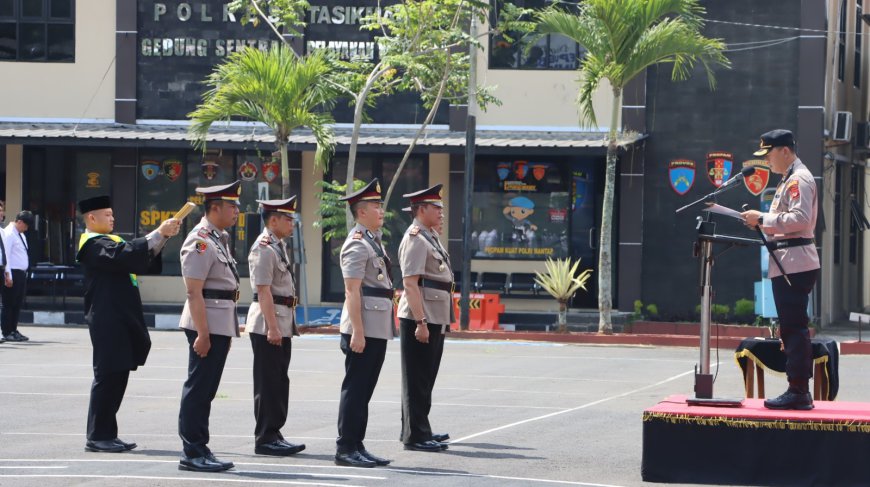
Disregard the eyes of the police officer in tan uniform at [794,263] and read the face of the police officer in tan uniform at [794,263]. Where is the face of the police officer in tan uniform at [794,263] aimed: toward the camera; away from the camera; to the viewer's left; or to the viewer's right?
to the viewer's left

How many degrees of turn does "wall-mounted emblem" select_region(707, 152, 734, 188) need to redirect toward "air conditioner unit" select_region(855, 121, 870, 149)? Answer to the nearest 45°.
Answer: approximately 135° to its left

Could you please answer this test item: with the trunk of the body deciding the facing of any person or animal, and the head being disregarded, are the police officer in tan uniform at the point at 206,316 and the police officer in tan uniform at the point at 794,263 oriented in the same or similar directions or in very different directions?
very different directions

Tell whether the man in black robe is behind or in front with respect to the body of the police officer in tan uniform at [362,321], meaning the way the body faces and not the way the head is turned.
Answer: behind

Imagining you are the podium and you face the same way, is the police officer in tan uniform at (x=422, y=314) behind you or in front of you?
in front

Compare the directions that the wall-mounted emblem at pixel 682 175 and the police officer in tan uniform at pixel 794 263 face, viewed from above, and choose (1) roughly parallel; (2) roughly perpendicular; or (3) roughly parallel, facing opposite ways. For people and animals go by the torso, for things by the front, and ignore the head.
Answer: roughly perpendicular

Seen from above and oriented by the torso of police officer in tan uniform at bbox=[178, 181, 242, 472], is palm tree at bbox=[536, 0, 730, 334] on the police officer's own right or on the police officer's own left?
on the police officer's own left

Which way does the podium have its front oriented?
to the viewer's left

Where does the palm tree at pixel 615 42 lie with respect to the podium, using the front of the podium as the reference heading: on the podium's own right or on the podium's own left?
on the podium's own right

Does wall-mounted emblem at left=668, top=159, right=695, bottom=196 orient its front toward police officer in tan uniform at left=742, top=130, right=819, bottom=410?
yes

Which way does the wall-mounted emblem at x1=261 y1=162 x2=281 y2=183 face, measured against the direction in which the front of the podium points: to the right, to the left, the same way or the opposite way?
to the left

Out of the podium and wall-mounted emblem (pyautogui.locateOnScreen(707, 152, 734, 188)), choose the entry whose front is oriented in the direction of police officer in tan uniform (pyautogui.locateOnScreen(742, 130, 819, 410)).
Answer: the wall-mounted emblem
